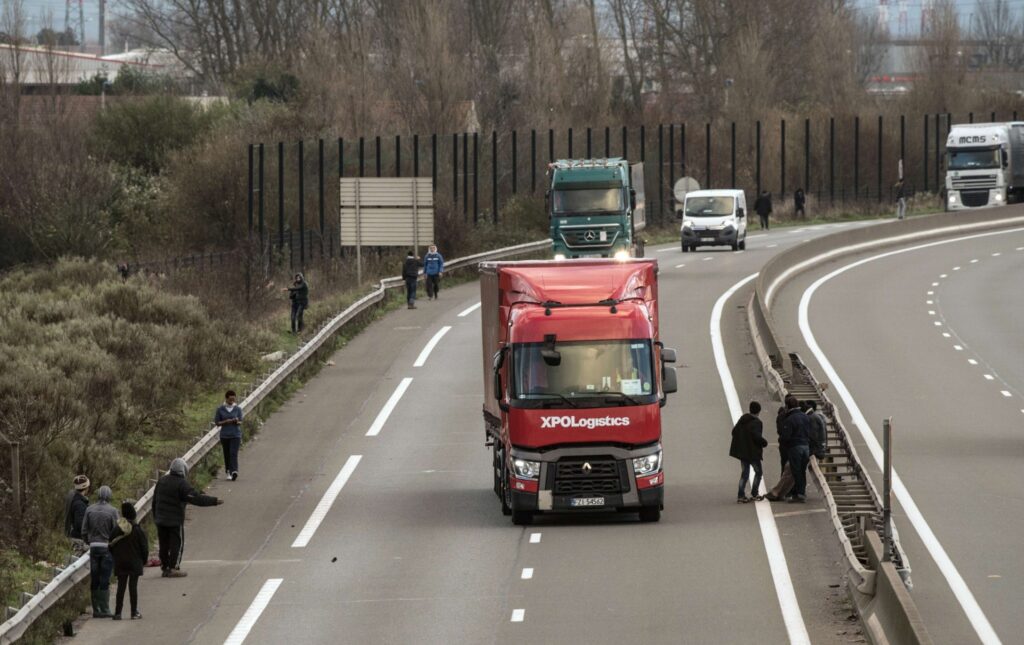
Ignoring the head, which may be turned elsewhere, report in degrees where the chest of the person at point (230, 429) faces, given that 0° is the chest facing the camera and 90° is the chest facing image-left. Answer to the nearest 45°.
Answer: approximately 0°

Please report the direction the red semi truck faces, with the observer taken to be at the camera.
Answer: facing the viewer

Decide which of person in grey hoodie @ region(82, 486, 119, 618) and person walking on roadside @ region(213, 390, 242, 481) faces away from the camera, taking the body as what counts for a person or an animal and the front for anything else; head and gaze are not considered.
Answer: the person in grey hoodie

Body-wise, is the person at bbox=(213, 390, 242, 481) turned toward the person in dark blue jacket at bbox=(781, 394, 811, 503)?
no

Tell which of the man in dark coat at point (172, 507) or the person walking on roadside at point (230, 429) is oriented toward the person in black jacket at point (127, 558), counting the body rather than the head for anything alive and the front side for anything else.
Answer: the person walking on roadside

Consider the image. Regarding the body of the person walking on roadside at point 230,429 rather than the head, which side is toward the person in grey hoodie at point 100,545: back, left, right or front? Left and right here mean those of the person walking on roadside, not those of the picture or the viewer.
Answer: front

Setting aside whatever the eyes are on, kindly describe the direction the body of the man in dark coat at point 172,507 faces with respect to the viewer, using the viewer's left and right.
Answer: facing away from the viewer and to the right of the viewer

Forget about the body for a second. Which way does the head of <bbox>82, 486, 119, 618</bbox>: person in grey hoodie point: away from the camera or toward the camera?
away from the camera

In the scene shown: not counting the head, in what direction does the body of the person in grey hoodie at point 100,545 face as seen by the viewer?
away from the camera

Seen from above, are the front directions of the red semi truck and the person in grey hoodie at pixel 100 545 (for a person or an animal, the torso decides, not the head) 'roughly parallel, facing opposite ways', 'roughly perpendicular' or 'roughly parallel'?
roughly parallel, facing opposite ways

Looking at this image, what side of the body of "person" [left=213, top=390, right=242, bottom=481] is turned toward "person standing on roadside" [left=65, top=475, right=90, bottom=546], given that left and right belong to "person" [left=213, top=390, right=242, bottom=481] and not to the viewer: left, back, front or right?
front

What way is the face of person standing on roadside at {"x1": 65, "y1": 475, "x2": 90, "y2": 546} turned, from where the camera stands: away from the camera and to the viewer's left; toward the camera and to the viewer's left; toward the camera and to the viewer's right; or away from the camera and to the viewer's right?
away from the camera and to the viewer's right

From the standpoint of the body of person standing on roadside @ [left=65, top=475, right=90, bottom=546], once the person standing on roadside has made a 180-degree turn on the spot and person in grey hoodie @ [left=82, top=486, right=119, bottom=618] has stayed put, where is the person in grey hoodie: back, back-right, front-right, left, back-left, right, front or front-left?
left
